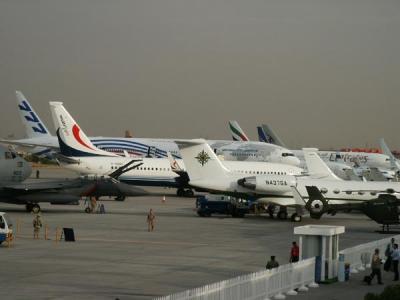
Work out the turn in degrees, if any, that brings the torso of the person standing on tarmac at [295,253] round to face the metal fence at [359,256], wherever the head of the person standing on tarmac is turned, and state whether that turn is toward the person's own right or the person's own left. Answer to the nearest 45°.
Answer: approximately 90° to the person's own right

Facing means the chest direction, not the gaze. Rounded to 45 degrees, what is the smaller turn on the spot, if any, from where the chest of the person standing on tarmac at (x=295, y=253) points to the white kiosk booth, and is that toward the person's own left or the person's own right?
approximately 135° to the person's own right

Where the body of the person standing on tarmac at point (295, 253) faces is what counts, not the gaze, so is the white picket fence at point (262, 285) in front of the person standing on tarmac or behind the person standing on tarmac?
behind

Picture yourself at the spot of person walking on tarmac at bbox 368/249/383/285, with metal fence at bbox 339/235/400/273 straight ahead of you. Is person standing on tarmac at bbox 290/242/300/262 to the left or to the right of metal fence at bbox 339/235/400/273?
left

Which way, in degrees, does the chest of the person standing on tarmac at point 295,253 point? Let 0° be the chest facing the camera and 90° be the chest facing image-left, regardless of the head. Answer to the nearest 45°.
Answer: approximately 180°
